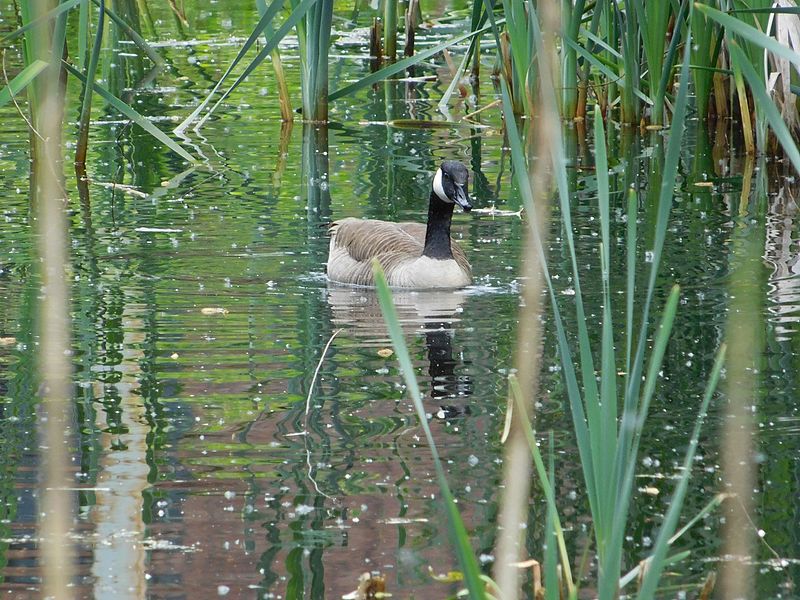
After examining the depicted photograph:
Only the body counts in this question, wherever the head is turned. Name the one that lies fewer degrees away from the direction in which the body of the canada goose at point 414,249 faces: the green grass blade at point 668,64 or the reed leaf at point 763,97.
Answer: the reed leaf

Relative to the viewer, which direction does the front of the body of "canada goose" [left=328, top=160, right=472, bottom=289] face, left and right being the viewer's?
facing the viewer and to the right of the viewer

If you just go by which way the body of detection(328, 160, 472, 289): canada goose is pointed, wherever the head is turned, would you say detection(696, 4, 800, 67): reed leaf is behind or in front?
in front

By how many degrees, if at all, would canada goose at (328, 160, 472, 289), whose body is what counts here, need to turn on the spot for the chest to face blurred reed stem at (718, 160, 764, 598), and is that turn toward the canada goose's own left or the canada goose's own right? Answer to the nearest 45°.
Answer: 0° — it already faces it

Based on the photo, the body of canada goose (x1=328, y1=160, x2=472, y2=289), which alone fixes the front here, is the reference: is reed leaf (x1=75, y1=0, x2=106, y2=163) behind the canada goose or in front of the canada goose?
behind

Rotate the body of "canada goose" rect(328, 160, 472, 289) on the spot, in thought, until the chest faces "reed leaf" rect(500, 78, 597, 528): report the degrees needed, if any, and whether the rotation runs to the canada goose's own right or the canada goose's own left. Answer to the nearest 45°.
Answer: approximately 45° to the canada goose's own right
